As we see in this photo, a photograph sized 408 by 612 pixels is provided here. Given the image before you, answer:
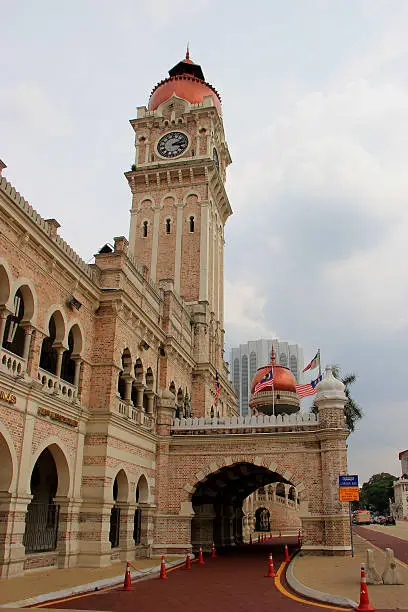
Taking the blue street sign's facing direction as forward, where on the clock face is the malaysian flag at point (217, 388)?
The malaysian flag is roughly at 5 o'clock from the blue street sign.

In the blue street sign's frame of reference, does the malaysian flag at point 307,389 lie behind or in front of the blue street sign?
behind

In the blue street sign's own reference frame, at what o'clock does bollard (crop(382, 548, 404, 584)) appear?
The bollard is roughly at 12 o'clock from the blue street sign.

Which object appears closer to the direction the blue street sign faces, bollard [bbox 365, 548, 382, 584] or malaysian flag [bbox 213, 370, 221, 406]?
the bollard

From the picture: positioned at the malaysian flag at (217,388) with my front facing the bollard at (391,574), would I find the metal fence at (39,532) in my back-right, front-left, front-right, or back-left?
front-right

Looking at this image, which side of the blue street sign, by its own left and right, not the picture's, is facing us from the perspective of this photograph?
front

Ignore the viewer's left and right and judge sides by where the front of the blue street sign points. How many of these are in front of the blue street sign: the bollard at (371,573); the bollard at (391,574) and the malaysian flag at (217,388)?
2

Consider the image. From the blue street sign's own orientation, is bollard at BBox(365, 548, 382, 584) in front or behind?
in front

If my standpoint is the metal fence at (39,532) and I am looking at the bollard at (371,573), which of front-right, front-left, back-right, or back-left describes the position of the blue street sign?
front-left

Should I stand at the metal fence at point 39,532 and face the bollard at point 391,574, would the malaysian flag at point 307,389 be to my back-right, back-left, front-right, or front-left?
front-left

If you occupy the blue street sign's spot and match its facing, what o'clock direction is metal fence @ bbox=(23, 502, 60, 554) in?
The metal fence is roughly at 2 o'clock from the blue street sign.

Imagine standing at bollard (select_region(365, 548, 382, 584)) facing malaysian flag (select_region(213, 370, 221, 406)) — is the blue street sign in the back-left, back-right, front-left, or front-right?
front-right

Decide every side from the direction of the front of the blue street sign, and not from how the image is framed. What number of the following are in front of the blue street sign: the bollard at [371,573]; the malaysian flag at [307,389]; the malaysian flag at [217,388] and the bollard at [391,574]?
2
